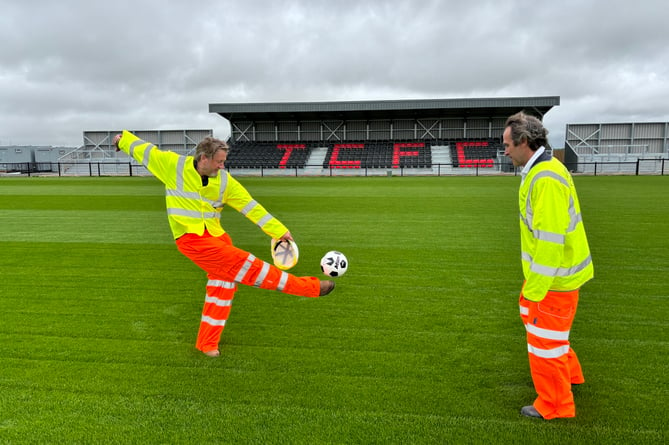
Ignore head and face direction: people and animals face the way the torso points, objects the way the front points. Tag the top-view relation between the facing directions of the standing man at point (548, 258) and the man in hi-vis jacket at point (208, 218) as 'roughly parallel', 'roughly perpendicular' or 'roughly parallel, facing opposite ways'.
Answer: roughly parallel, facing opposite ways

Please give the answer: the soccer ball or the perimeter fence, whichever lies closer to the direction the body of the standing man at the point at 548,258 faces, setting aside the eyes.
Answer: the soccer ball

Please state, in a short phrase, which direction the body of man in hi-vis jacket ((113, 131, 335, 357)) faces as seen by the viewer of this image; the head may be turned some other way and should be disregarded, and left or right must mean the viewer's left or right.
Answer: facing the viewer and to the right of the viewer

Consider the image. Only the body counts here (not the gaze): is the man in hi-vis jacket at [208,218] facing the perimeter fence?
no

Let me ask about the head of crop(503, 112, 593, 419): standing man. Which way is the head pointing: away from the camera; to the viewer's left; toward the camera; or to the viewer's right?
to the viewer's left

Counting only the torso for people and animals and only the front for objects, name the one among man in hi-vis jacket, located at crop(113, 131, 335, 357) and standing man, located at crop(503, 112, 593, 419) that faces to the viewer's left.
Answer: the standing man

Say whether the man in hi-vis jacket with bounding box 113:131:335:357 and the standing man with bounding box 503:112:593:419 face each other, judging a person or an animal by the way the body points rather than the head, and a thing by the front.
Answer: yes

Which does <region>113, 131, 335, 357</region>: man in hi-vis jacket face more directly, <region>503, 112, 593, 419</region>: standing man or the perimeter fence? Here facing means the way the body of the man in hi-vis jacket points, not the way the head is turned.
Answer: the standing man

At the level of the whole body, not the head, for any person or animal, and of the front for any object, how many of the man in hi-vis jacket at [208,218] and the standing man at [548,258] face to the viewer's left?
1

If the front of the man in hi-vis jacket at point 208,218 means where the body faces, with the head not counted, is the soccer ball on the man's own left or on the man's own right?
on the man's own left

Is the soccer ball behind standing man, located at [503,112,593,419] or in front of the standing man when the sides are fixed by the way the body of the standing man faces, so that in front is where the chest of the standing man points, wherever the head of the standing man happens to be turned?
in front

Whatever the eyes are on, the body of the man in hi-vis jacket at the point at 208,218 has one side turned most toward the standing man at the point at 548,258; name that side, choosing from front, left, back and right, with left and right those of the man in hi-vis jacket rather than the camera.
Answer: front

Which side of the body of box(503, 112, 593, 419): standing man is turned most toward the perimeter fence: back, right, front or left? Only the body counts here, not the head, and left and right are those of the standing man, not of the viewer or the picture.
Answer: right

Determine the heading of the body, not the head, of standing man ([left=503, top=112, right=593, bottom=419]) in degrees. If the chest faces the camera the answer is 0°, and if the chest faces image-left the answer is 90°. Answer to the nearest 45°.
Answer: approximately 90°
